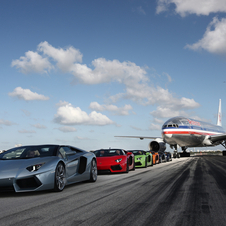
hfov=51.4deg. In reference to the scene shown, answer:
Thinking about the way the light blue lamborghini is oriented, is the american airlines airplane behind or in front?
behind

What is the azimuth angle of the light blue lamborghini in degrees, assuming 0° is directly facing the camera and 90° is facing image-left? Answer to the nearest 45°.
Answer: approximately 45°

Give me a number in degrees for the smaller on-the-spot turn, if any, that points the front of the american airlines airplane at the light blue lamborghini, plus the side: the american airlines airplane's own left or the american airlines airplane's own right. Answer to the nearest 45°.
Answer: approximately 45° to the american airlines airplane's own left

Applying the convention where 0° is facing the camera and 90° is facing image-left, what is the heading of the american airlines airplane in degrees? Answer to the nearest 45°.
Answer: approximately 45°
